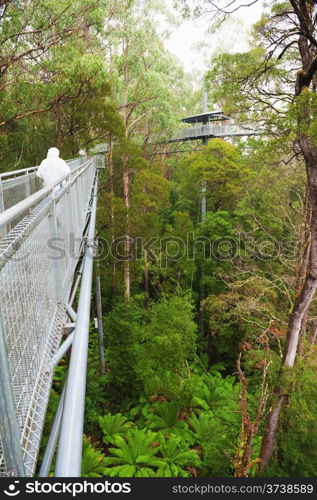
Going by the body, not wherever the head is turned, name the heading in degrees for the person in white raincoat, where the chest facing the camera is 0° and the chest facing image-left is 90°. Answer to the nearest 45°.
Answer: approximately 180°

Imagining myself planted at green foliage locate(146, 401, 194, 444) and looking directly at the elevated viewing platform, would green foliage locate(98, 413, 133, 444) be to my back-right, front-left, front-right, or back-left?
back-left
